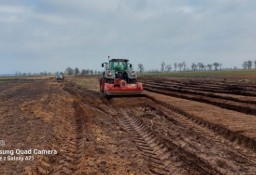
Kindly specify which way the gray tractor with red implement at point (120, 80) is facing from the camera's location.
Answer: facing away from the viewer
